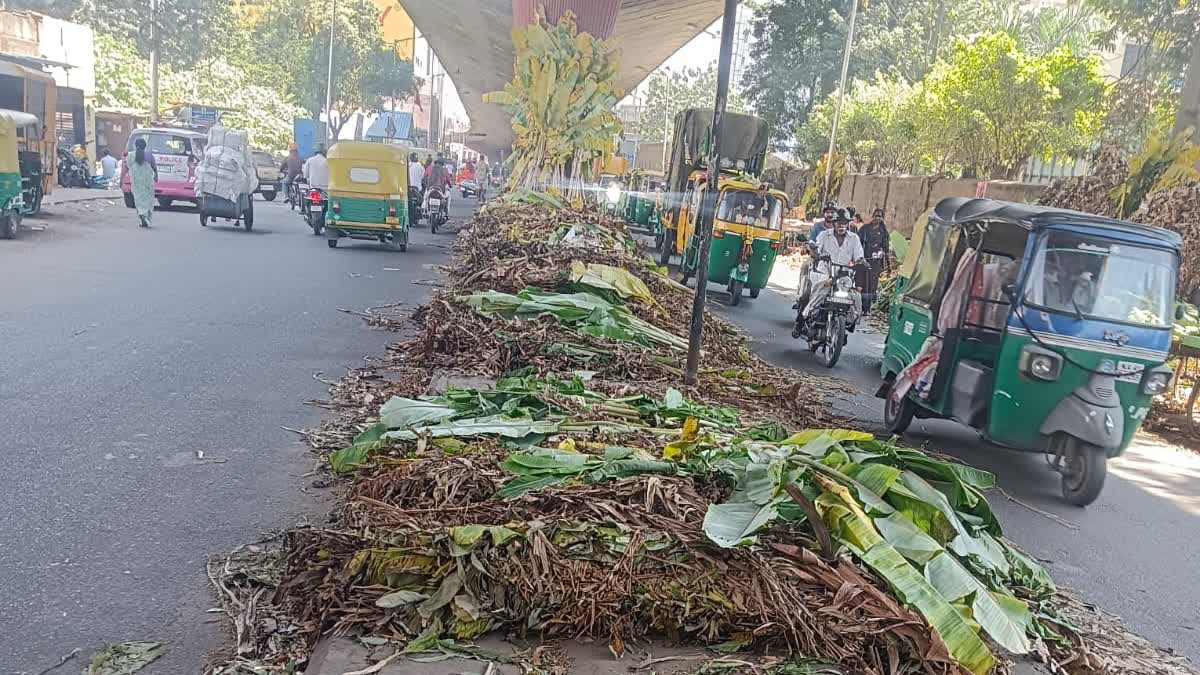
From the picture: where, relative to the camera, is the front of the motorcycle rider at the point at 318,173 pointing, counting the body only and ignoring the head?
away from the camera

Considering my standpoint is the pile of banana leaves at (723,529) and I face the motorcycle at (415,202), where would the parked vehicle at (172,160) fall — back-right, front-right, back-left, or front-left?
front-left

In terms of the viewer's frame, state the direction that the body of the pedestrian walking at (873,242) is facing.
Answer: toward the camera

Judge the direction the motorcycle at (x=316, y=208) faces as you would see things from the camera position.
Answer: facing away from the viewer

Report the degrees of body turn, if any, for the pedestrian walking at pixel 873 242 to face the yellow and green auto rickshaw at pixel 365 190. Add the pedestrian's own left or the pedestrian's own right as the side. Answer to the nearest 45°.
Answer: approximately 90° to the pedestrian's own right

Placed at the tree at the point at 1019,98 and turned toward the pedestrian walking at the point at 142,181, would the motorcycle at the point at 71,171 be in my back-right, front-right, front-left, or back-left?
front-right

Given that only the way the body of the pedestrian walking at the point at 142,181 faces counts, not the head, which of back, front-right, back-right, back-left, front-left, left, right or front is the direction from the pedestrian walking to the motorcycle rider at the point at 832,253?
back-right

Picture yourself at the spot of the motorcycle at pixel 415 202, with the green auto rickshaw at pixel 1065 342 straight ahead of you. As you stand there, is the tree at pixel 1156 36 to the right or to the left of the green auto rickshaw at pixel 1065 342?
left

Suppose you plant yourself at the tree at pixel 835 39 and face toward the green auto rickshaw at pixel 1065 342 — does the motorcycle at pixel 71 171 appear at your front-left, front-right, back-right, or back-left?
front-right

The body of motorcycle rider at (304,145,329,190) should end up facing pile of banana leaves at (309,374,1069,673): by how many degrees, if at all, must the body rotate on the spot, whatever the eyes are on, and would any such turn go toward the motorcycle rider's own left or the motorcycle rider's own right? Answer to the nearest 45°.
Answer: approximately 180°

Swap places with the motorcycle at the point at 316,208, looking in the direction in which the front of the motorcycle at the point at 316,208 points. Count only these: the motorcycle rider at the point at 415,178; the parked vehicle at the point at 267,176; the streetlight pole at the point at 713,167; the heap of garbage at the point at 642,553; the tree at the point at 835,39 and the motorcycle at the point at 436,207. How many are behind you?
2

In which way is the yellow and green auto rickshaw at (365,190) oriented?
away from the camera

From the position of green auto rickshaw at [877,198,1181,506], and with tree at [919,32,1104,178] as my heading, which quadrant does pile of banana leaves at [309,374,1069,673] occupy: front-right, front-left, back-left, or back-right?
back-left

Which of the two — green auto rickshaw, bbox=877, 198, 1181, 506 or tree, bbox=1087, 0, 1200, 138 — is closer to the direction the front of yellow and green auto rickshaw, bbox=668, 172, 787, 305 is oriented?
the green auto rickshaw

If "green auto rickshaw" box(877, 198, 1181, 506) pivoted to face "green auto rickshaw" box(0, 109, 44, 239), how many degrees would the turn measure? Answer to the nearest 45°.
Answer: approximately 135° to its right

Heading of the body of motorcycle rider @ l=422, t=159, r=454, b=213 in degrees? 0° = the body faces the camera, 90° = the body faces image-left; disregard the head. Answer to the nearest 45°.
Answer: approximately 180°

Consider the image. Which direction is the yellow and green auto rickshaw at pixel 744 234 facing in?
toward the camera
